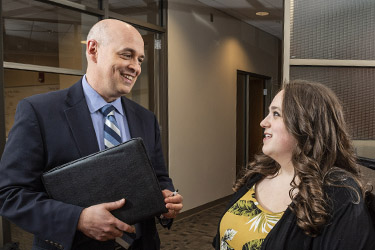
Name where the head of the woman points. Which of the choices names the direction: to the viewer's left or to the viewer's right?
to the viewer's left

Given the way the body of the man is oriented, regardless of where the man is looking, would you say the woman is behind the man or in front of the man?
in front

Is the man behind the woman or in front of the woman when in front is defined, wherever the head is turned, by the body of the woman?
in front

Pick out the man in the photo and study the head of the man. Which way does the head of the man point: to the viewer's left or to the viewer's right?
to the viewer's right

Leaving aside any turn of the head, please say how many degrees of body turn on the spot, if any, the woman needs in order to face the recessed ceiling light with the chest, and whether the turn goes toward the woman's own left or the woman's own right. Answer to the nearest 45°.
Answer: approximately 135° to the woman's own right

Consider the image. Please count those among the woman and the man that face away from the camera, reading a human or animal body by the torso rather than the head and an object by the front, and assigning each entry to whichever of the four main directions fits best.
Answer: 0

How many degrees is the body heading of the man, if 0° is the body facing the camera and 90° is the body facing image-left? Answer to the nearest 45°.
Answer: approximately 315°

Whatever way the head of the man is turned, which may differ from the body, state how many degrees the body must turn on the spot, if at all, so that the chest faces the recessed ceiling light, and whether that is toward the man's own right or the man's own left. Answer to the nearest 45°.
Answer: approximately 90° to the man's own left

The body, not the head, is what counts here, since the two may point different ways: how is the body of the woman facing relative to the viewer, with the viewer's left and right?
facing the viewer and to the left of the viewer

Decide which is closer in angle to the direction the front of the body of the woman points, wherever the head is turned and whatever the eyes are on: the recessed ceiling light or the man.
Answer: the man
